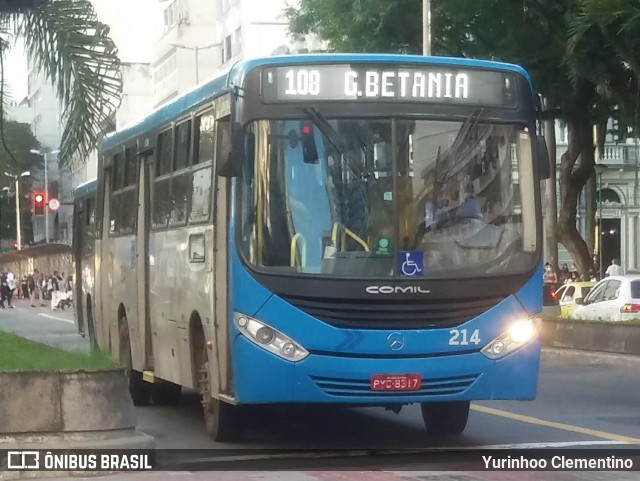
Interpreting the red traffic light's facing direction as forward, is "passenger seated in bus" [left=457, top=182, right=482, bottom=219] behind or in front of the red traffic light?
in front

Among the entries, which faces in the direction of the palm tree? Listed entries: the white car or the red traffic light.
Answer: the red traffic light

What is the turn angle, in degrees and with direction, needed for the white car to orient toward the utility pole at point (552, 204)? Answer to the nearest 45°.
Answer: approximately 45° to its right

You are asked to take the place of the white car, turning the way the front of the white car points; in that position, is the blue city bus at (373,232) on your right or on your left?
on your left

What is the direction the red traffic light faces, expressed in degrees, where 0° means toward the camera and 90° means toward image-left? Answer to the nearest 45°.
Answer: approximately 0°

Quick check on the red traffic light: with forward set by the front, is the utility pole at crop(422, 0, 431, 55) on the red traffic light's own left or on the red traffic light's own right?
on the red traffic light's own left

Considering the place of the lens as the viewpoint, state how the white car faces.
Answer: facing away from the viewer and to the left of the viewer

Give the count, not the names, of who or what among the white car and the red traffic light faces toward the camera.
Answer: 1

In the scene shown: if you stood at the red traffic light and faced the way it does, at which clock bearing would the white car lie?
The white car is roughly at 10 o'clock from the red traffic light.

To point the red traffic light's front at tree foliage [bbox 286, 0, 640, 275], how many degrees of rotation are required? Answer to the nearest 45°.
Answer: approximately 45° to its left

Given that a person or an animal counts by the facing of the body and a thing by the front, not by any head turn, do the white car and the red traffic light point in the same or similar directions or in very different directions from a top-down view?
very different directions
